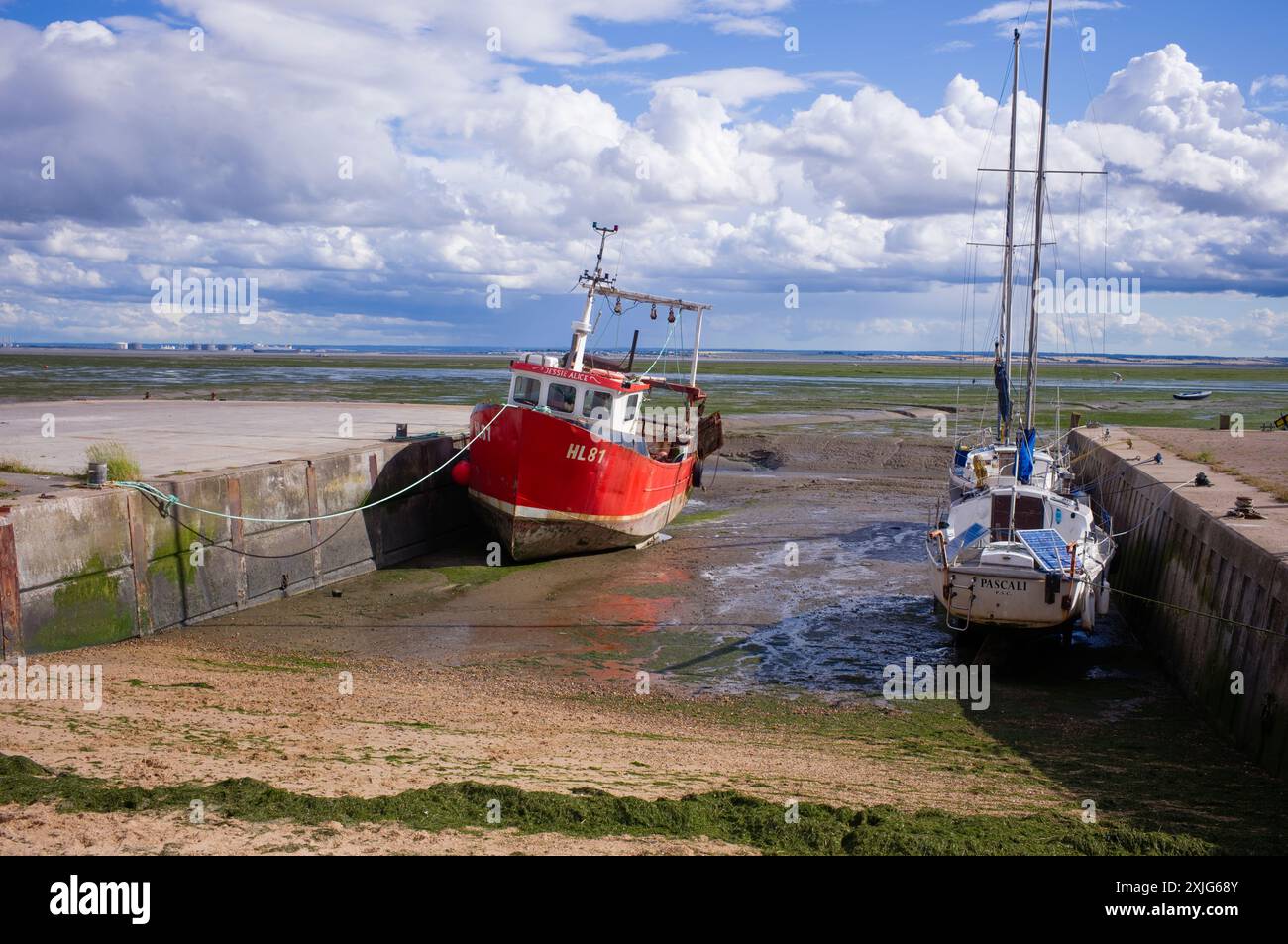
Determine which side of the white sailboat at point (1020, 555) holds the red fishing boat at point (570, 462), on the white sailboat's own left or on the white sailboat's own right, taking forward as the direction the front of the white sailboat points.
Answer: on the white sailboat's own left

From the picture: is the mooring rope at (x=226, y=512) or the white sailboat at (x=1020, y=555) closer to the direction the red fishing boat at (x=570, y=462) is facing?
the mooring rope

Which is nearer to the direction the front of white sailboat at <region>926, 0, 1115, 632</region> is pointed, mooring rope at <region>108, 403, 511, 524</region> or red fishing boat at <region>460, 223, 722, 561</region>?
the red fishing boat

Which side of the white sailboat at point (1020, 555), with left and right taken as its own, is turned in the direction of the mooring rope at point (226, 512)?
left

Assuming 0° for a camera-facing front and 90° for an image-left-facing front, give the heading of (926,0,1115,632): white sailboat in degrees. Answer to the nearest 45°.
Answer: approximately 180°

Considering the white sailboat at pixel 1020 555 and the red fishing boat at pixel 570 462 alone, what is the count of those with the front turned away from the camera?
1

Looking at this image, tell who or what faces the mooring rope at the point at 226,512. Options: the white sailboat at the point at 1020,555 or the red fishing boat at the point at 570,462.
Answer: the red fishing boat

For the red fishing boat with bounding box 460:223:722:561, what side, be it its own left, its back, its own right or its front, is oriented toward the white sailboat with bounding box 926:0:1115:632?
left

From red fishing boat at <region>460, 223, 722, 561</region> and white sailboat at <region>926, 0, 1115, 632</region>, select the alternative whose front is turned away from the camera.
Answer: the white sailboat

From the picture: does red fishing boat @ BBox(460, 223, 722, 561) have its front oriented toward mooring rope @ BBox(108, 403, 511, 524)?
yes

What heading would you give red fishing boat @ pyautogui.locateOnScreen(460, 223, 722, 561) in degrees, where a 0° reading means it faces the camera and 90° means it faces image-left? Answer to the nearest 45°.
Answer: approximately 45°
